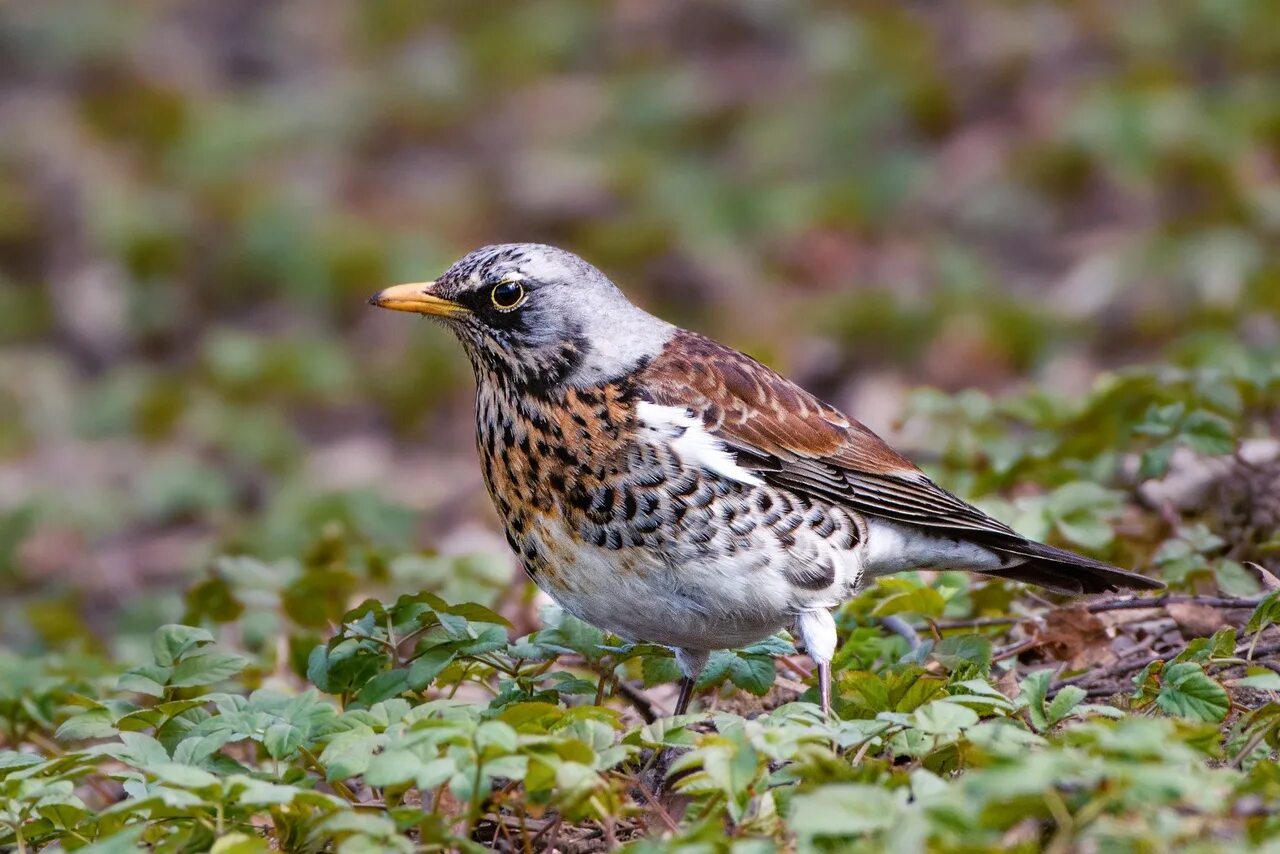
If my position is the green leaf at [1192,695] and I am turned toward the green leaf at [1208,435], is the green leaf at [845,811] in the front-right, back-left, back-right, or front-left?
back-left

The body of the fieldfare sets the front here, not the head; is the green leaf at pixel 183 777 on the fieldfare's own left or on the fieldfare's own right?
on the fieldfare's own left

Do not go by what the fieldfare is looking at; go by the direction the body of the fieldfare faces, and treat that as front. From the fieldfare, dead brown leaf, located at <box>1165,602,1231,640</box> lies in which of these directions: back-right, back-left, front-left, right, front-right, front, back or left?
back

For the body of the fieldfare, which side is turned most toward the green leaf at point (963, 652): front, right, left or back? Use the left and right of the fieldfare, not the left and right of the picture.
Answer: back

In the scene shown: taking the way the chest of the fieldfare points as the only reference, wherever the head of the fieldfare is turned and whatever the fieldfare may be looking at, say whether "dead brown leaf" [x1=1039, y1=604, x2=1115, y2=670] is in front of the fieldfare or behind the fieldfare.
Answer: behind

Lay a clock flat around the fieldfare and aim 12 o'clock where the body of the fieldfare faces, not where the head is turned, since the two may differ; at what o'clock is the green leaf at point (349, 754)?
The green leaf is roughly at 10 o'clock from the fieldfare.

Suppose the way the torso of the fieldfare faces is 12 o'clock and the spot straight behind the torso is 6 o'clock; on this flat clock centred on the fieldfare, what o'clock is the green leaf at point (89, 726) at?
The green leaf is roughly at 11 o'clock from the fieldfare.

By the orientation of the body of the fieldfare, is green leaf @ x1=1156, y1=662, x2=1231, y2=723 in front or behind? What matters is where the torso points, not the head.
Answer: behind

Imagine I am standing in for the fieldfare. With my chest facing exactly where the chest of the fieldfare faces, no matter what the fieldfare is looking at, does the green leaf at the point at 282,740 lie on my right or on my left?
on my left

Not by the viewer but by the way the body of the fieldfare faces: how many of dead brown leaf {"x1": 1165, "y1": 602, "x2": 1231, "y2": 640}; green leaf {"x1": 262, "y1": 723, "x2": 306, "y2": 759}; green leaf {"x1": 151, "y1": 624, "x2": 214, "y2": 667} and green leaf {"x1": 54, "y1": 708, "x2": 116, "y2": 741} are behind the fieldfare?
1

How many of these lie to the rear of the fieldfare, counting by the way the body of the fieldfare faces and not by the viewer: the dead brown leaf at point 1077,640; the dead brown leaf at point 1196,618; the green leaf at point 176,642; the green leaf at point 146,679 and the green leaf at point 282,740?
2

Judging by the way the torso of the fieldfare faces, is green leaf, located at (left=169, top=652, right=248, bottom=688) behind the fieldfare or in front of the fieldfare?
in front

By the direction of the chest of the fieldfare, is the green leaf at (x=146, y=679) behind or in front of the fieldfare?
in front

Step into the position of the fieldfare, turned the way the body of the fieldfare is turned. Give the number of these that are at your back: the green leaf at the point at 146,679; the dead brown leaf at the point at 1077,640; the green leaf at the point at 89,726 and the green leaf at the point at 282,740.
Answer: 1

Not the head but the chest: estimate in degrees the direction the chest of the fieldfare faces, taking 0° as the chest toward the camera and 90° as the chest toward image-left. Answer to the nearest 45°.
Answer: approximately 90°

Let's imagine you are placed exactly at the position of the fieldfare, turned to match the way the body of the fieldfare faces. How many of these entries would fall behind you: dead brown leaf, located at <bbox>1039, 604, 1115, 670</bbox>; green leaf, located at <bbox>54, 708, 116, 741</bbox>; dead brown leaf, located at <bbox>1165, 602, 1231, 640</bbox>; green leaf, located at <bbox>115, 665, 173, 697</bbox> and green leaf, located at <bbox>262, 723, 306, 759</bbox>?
2

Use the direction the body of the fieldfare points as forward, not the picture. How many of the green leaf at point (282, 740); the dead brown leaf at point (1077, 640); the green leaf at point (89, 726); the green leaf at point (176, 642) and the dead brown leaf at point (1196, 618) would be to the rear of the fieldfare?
2
